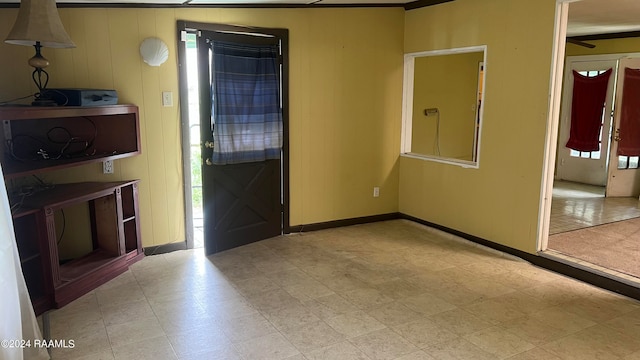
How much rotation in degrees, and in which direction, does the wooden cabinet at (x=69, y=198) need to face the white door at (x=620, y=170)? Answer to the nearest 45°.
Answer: approximately 45° to its left

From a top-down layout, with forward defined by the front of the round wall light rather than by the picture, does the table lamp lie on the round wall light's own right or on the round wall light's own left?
on the round wall light's own right

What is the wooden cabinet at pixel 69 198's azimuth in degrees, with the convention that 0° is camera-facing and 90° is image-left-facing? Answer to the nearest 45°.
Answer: approximately 315°

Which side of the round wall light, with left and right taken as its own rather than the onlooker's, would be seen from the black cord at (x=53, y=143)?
right

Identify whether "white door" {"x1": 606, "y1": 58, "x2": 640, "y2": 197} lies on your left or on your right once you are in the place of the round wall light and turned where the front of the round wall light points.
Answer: on your left

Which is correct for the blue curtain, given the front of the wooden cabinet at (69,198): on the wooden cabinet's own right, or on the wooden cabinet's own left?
on the wooden cabinet's own left

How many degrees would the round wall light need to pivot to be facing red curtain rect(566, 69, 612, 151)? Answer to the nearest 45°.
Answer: approximately 90° to its left

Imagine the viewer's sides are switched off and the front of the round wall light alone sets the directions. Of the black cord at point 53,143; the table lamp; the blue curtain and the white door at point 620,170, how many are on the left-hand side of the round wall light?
2
